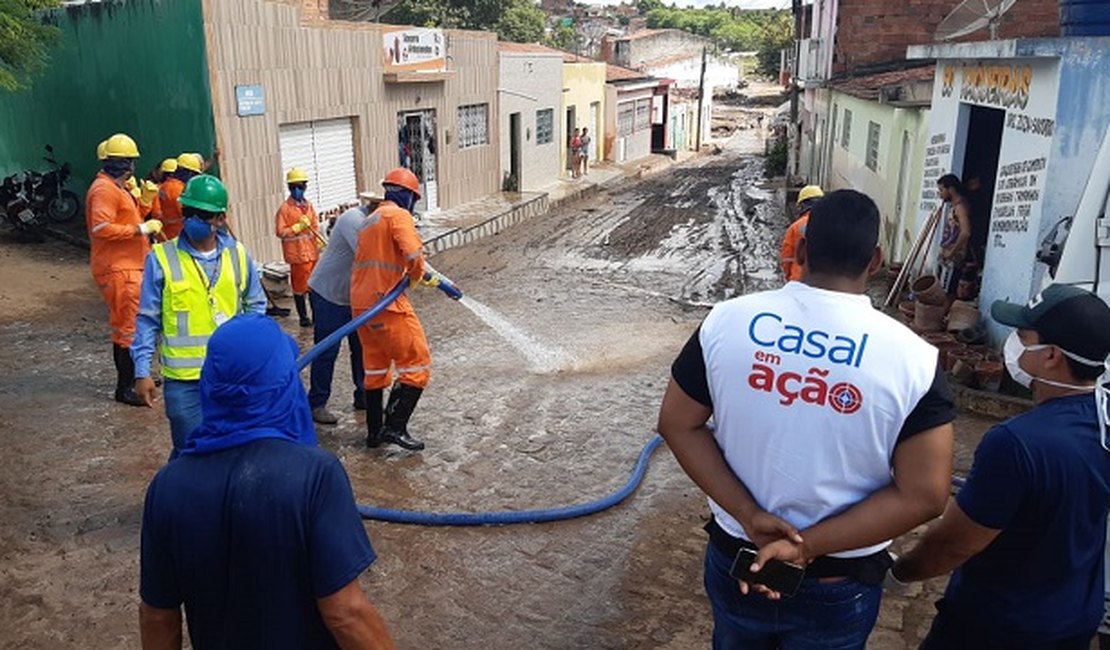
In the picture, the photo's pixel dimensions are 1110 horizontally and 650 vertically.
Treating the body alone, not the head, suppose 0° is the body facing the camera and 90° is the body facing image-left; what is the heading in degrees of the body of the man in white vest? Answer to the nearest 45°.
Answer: approximately 180°

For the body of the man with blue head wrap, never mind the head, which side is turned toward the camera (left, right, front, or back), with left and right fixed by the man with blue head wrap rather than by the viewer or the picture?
back

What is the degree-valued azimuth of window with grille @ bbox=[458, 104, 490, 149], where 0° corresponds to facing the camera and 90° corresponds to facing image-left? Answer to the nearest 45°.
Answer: approximately 315°

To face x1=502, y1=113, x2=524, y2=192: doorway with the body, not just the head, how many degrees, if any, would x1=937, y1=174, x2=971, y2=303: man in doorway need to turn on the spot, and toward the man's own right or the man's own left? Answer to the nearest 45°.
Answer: approximately 45° to the man's own right

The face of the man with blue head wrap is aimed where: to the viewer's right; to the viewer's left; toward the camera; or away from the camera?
away from the camera

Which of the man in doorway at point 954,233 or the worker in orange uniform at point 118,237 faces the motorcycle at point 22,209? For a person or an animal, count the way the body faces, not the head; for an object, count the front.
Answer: the man in doorway

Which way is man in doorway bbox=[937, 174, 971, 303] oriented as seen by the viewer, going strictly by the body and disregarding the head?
to the viewer's left
